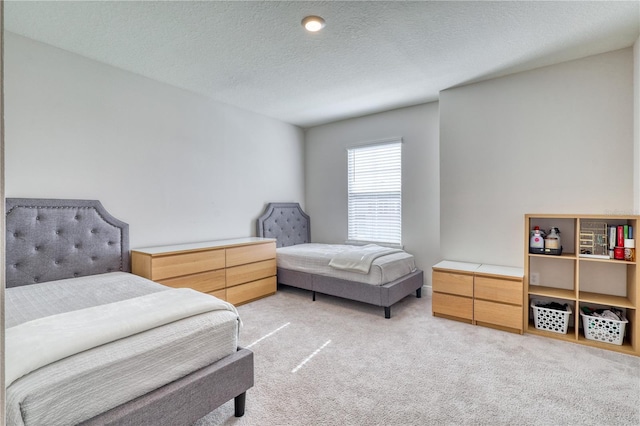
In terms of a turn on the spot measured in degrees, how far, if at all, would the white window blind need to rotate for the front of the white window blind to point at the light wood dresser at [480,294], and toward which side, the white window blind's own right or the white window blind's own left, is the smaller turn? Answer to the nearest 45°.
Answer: approximately 90° to the white window blind's own left

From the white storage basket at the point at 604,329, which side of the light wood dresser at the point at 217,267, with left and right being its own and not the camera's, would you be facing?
front

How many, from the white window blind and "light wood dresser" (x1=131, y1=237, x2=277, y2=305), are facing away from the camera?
0

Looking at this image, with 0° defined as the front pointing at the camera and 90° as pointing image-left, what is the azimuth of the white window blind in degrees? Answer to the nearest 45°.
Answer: approximately 45°

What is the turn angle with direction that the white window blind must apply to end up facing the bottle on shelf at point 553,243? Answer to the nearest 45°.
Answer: approximately 90° to its left

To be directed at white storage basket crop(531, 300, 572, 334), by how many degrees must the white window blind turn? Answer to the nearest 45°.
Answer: approximately 90° to its left

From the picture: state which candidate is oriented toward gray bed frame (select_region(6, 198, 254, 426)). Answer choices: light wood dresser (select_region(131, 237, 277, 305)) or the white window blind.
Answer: the white window blind

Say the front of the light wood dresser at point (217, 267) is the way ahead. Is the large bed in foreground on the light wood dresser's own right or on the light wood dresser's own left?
on the light wood dresser's own right

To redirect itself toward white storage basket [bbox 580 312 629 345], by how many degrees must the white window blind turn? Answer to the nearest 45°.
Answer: approximately 90° to its left

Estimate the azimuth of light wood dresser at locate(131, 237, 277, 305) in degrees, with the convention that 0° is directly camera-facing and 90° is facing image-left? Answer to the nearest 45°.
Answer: approximately 315°

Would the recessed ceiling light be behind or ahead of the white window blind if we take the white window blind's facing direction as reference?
ahead
